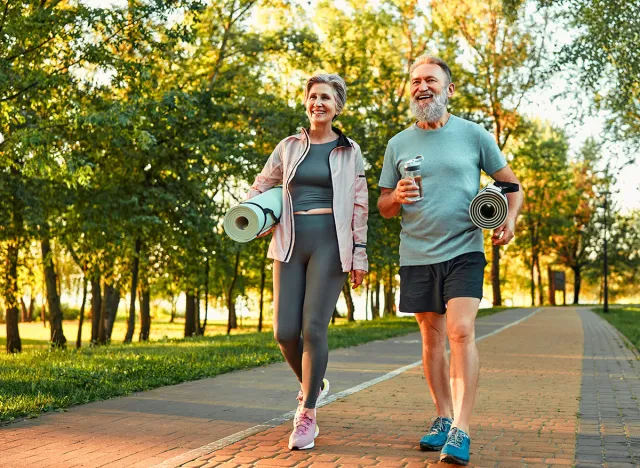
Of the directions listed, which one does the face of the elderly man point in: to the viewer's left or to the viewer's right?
to the viewer's left

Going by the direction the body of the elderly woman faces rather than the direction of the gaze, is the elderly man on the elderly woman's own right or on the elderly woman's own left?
on the elderly woman's own left

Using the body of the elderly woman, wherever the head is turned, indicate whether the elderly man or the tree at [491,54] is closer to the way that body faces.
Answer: the elderly man

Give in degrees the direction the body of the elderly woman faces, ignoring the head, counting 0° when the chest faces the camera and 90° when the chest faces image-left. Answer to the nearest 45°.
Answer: approximately 0°

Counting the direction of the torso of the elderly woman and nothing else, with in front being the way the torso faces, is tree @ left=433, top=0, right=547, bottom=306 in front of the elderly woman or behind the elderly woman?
behind
